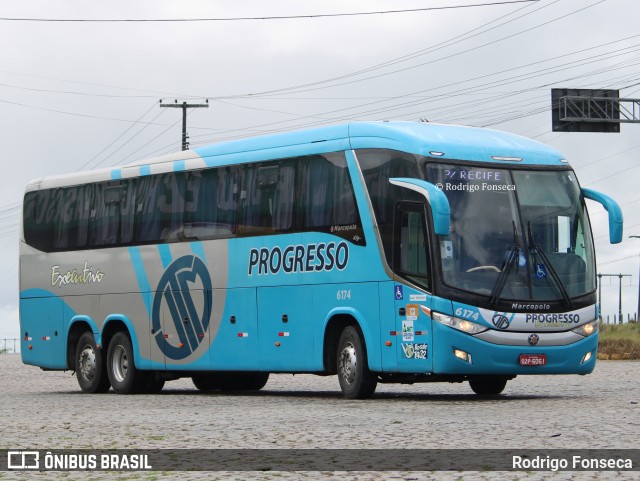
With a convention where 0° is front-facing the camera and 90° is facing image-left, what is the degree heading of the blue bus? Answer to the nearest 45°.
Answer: approximately 315°
